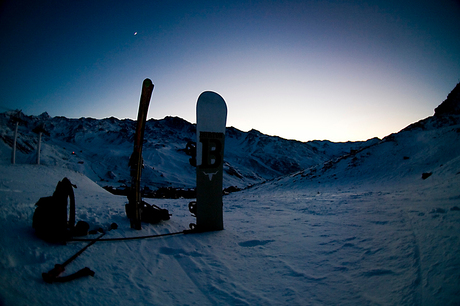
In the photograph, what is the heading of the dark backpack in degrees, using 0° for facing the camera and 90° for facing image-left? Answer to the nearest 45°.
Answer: approximately 90°
